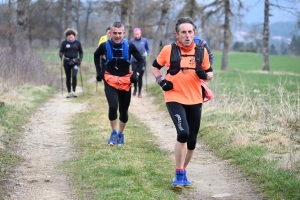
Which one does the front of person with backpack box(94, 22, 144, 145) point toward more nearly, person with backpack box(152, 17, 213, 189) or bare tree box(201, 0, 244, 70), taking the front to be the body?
the person with backpack

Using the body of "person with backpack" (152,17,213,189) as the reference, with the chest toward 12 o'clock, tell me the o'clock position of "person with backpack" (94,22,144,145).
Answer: "person with backpack" (94,22,144,145) is roughly at 5 o'clock from "person with backpack" (152,17,213,189).

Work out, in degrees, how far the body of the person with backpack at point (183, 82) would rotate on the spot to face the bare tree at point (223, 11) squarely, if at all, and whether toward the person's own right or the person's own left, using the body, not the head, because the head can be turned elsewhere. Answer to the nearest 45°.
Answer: approximately 180°

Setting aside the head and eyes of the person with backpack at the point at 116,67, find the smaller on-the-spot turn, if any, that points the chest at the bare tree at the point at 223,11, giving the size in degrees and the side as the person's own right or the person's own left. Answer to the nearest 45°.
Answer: approximately 180°

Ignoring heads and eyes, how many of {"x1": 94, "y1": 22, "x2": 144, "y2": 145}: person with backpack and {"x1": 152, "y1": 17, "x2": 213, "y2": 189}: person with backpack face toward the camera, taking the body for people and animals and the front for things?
2

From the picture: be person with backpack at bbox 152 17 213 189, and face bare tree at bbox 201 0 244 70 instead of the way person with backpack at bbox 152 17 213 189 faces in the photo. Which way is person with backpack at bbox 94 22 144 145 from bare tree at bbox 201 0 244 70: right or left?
left
